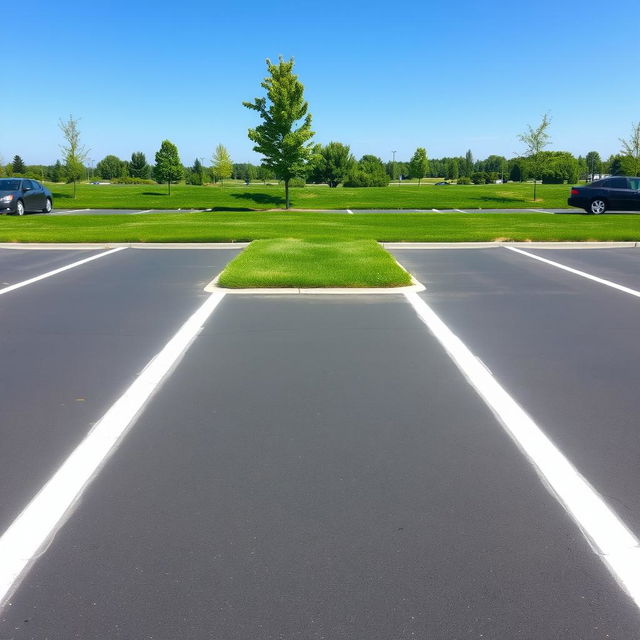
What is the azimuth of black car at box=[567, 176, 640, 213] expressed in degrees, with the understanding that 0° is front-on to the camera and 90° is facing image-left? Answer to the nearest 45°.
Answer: approximately 270°

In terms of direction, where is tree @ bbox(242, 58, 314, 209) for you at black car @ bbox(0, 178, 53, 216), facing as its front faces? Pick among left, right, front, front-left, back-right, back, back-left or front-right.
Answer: back-left

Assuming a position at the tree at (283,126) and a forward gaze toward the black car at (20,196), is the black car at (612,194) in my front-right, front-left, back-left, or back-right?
back-left

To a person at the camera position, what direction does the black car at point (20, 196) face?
facing the viewer and to the left of the viewer

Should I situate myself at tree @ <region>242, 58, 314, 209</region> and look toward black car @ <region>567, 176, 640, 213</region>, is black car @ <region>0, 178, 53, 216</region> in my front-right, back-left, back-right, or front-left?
back-right

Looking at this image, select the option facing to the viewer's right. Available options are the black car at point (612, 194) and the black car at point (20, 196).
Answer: the black car at point (612, 194)

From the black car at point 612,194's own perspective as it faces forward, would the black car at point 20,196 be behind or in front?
behind

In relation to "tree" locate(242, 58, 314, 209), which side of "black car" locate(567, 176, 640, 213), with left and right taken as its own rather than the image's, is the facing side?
back
